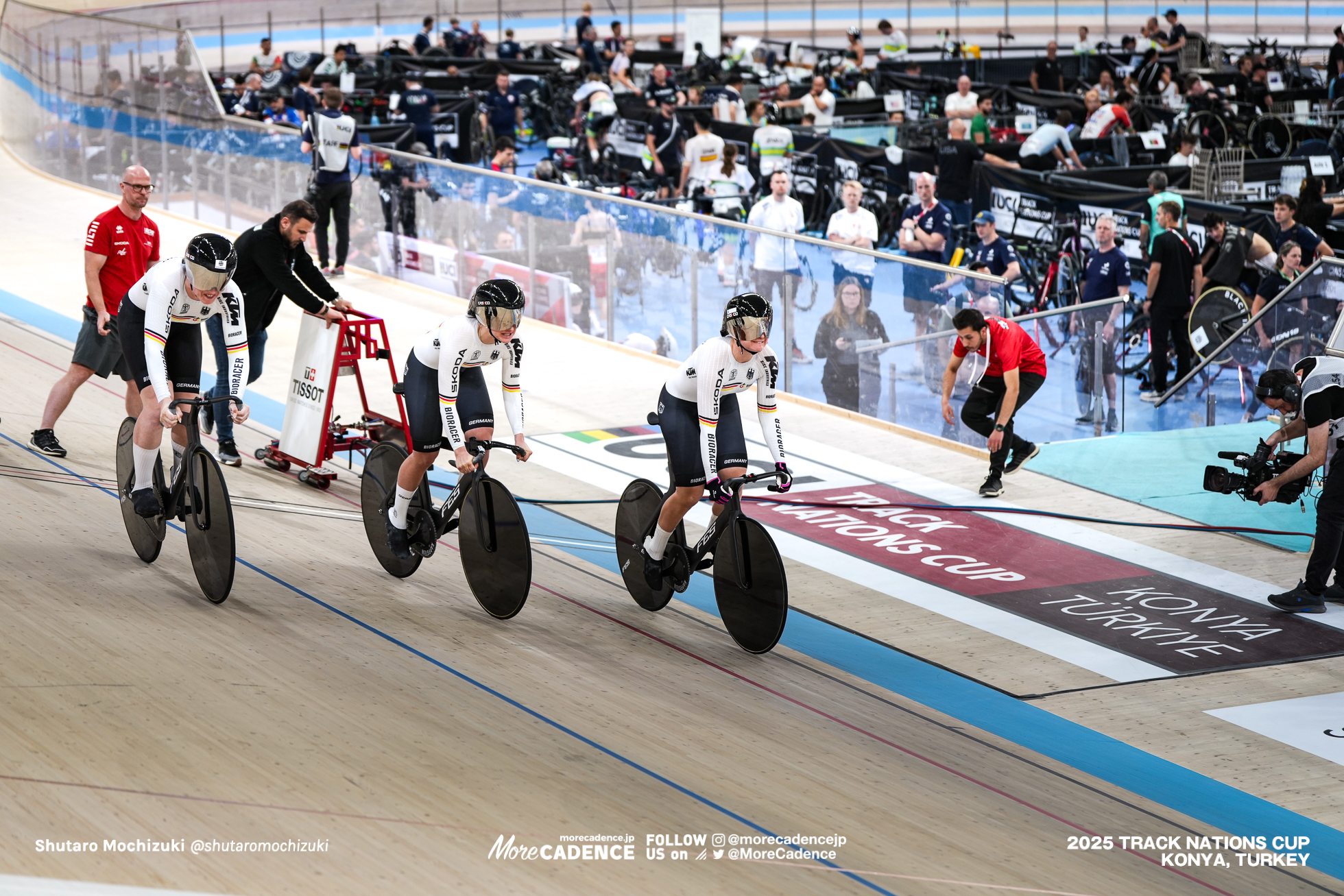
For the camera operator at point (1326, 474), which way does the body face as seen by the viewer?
to the viewer's left

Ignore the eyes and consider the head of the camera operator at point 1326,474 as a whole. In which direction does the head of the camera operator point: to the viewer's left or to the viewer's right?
to the viewer's left

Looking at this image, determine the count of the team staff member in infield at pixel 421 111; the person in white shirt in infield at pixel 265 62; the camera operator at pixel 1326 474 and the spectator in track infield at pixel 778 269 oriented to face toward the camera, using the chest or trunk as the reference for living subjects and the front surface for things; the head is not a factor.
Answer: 2

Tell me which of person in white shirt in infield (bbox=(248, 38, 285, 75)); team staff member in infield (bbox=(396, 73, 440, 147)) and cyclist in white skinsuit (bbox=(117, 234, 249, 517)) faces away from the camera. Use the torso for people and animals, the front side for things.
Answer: team staff member in infield (bbox=(396, 73, 440, 147))

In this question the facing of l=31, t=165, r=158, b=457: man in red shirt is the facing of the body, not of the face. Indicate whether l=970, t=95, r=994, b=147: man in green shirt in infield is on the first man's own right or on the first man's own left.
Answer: on the first man's own left

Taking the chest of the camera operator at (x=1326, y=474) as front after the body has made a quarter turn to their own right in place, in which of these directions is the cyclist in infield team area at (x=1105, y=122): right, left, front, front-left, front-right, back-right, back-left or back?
front

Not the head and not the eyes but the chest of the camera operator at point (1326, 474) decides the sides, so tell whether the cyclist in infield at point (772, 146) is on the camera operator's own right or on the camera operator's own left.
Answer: on the camera operator's own right

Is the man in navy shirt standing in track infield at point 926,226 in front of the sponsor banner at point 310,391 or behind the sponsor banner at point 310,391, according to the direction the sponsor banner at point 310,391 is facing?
behind

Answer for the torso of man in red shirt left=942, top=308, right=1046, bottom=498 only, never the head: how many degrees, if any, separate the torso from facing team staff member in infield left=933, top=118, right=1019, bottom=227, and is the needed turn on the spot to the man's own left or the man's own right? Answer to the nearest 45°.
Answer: approximately 135° to the man's own right
